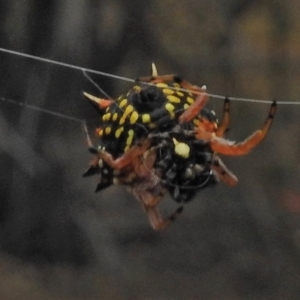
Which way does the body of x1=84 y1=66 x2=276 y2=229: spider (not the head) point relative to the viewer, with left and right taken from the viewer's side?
facing the viewer and to the right of the viewer
